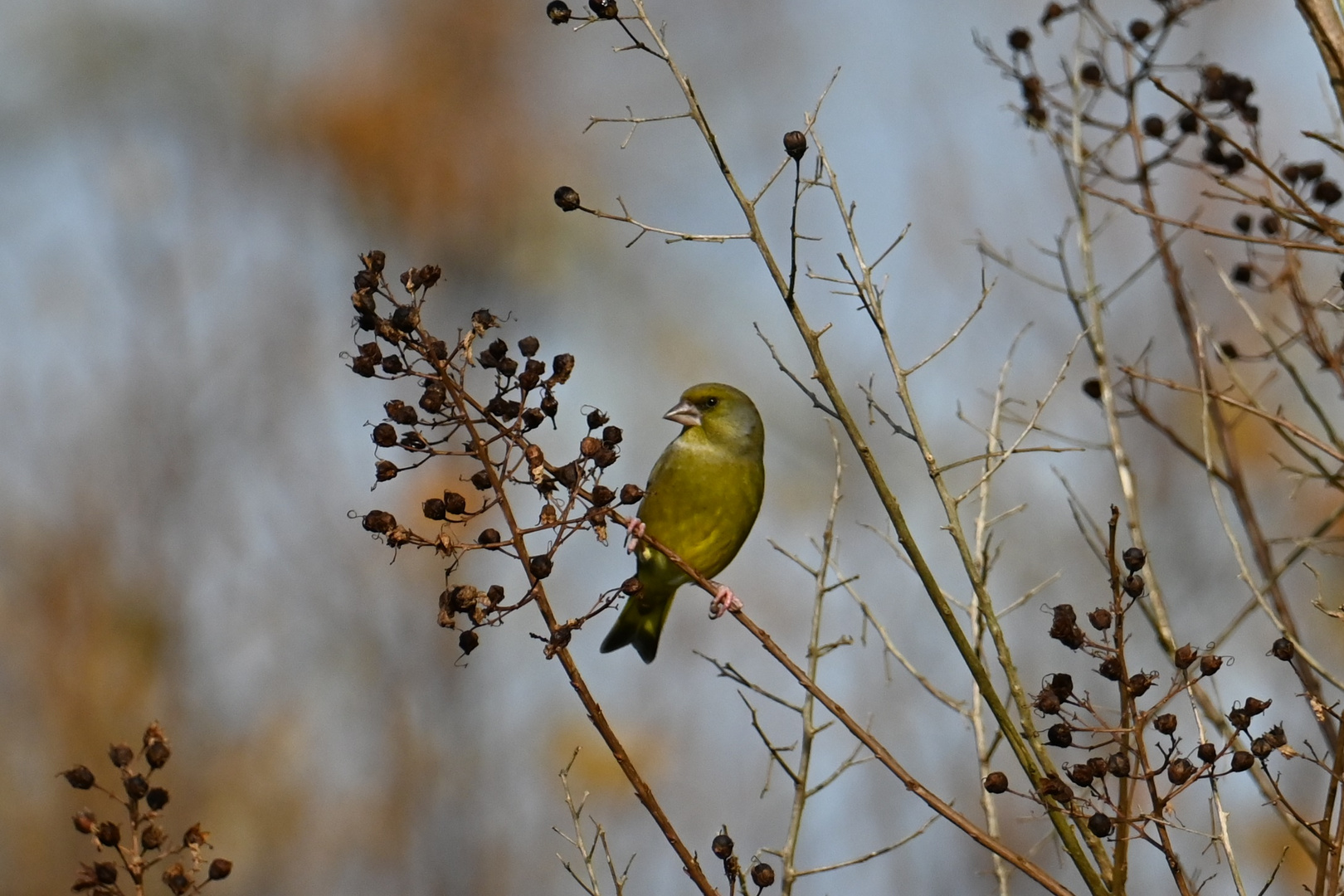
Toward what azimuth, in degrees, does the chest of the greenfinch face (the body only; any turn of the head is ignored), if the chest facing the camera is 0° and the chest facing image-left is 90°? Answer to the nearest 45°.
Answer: approximately 0°
